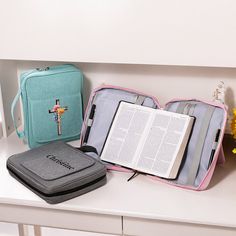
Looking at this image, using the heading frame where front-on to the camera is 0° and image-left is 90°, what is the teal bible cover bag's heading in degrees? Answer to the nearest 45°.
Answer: approximately 315°
